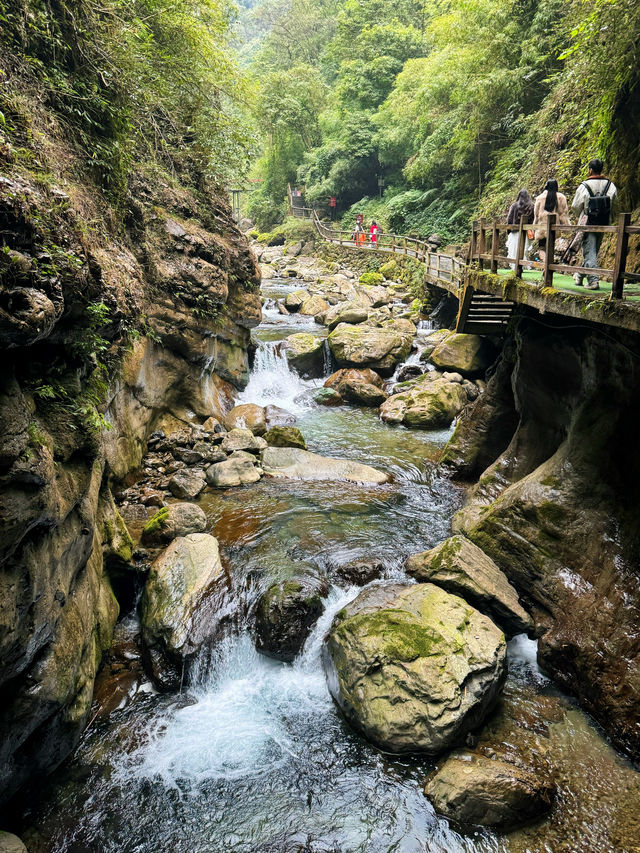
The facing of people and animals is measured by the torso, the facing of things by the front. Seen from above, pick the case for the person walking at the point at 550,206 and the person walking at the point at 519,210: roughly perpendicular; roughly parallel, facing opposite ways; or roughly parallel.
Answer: roughly parallel

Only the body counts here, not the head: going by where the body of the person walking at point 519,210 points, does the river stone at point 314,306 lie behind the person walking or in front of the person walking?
in front

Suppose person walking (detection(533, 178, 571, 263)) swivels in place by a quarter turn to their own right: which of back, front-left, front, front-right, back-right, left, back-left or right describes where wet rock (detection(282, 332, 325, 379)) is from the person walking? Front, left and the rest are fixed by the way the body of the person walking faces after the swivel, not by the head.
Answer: back-left

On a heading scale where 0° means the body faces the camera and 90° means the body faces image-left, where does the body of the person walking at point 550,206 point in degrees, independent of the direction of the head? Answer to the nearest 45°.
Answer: approximately 180°

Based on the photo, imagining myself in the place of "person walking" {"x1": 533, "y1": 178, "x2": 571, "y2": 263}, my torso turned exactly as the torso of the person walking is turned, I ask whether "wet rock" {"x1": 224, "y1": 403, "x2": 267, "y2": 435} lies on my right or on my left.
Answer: on my left

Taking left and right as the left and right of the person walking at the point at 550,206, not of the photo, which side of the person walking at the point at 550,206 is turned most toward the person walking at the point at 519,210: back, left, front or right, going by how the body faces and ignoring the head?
front

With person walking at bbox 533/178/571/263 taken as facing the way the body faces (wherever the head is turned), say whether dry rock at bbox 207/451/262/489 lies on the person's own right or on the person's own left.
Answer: on the person's own left

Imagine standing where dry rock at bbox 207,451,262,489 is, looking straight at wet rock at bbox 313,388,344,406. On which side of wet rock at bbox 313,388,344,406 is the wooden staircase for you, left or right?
right

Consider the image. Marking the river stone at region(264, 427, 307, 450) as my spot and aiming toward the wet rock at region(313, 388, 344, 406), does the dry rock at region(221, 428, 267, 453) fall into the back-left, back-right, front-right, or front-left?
back-left

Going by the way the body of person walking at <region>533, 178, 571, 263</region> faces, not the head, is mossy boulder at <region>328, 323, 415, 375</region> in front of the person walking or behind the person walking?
in front

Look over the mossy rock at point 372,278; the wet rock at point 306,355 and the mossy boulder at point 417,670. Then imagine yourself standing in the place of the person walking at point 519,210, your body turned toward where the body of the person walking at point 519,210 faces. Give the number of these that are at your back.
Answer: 1

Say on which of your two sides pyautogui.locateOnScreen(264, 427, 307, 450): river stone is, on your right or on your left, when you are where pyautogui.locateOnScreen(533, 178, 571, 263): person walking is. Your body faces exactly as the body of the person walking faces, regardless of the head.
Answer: on your left

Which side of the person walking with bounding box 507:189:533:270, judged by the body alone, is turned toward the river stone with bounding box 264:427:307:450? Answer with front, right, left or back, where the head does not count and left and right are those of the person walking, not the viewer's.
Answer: left

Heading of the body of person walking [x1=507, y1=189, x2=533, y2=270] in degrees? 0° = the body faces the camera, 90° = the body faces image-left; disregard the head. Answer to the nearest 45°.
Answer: approximately 180°

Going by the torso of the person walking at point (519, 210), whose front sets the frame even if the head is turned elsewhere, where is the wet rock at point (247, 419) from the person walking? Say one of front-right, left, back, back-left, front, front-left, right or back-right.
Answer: left
